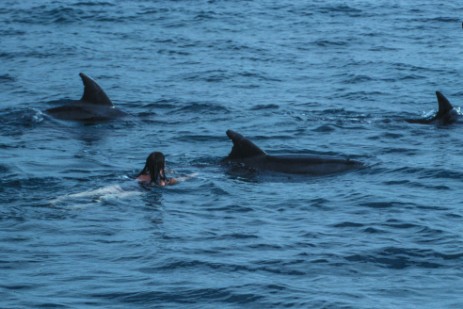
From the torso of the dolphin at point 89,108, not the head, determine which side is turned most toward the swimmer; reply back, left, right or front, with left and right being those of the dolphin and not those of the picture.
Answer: right

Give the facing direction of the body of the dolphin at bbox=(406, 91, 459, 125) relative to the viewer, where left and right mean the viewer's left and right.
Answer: facing to the right of the viewer

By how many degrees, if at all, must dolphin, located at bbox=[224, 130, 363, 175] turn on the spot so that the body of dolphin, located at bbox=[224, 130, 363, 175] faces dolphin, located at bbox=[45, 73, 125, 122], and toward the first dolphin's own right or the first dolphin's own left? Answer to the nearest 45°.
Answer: approximately 135° to the first dolphin's own left

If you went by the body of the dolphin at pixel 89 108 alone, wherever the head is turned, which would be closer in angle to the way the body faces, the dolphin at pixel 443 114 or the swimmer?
the dolphin

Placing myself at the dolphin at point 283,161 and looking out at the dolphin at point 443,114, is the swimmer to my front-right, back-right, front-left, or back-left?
back-left

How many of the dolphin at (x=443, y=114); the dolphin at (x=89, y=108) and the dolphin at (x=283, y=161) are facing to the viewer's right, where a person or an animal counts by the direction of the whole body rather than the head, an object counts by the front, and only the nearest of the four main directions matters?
3

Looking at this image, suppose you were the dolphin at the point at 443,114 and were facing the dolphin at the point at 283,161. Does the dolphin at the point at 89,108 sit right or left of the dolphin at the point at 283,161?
right

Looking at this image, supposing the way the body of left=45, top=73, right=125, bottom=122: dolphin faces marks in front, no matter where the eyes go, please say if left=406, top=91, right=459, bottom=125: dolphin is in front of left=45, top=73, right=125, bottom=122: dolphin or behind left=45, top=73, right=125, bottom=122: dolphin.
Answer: in front

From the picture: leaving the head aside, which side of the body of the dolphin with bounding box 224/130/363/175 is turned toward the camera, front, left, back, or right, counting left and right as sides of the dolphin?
right
